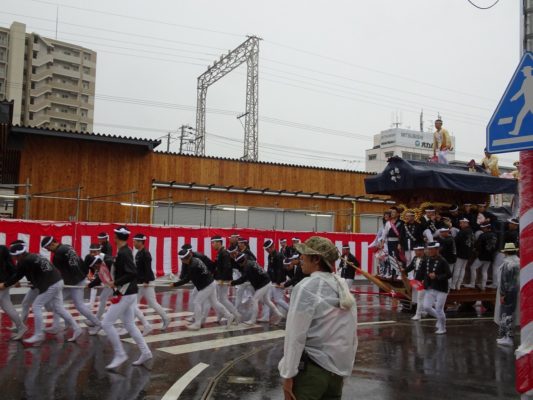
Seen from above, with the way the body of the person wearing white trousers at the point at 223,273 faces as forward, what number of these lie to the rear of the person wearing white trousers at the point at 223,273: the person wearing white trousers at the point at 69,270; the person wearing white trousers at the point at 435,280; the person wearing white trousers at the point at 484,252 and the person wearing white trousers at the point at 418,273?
3

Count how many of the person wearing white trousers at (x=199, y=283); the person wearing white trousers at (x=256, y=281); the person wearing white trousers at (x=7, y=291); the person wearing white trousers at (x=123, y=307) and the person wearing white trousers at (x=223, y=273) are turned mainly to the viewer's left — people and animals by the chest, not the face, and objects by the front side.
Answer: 5

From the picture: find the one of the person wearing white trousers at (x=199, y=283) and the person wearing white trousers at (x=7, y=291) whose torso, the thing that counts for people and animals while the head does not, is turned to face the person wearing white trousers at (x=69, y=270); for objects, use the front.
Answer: the person wearing white trousers at (x=199, y=283)

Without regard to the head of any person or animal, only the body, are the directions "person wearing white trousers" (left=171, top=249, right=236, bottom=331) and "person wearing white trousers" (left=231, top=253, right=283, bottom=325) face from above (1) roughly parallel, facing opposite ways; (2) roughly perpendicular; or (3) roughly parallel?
roughly parallel

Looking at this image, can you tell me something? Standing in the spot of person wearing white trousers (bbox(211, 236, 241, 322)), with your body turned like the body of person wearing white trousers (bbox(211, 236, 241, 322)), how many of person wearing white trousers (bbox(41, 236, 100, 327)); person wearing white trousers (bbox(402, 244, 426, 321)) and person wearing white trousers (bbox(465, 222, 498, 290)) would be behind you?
2

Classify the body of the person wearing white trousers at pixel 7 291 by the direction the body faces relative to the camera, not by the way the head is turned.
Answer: to the viewer's left

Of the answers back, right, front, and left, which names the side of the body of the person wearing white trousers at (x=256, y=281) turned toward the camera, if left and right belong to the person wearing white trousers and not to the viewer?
left

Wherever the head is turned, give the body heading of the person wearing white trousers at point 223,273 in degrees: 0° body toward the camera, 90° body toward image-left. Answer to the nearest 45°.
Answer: approximately 90°

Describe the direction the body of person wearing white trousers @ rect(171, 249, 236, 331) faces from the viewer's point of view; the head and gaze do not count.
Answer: to the viewer's left

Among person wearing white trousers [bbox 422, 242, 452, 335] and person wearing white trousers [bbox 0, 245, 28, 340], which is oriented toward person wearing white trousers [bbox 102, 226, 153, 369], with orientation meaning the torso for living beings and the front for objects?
person wearing white trousers [bbox 422, 242, 452, 335]

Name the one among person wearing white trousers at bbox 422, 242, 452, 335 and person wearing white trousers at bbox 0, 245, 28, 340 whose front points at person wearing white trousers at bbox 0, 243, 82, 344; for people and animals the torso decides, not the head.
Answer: person wearing white trousers at bbox 422, 242, 452, 335

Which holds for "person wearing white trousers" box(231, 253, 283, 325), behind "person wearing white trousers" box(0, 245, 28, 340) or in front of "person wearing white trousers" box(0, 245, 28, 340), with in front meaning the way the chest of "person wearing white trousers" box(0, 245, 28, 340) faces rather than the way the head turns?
behind

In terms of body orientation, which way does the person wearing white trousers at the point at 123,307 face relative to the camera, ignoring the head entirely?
to the viewer's left

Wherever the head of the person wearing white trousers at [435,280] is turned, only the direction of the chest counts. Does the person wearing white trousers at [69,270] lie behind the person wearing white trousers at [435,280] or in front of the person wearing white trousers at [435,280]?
in front

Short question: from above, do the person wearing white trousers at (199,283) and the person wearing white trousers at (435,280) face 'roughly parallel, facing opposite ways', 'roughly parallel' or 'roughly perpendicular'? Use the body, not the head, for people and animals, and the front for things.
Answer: roughly parallel

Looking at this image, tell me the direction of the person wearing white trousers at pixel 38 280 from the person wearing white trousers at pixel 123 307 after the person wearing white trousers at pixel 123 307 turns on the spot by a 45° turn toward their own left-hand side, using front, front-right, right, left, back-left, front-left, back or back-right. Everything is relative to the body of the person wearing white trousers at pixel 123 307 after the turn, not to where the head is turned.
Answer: right

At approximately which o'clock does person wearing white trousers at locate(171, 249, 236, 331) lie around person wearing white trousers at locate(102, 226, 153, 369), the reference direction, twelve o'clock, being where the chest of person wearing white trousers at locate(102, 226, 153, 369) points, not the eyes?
person wearing white trousers at locate(171, 249, 236, 331) is roughly at 4 o'clock from person wearing white trousers at locate(102, 226, 153, 369).

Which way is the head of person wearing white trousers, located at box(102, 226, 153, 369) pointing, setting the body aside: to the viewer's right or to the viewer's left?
to the viewer's left

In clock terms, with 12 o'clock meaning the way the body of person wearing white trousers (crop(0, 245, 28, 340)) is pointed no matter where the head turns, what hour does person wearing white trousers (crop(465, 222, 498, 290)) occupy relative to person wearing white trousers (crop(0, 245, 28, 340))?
person wearing white trousers (crop(465, 222, 498, 290)) is roughly at 6 o'clock from person wearing white trousers (crop(0, 245, 28, 340)).
